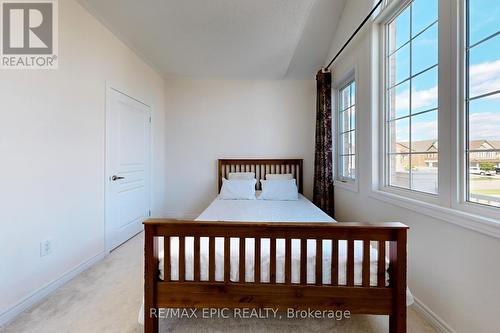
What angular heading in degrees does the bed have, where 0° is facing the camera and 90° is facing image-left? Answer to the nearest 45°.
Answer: approximately 0°

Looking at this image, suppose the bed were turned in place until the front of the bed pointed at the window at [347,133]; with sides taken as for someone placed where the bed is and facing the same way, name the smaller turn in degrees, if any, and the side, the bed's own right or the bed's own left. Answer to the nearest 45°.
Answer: approximately 135° to the bed's own left

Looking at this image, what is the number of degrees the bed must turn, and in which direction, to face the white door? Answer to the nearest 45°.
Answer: approximately 135° to its right

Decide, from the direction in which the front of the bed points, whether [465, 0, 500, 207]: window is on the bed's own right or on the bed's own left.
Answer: on the bed's own left
